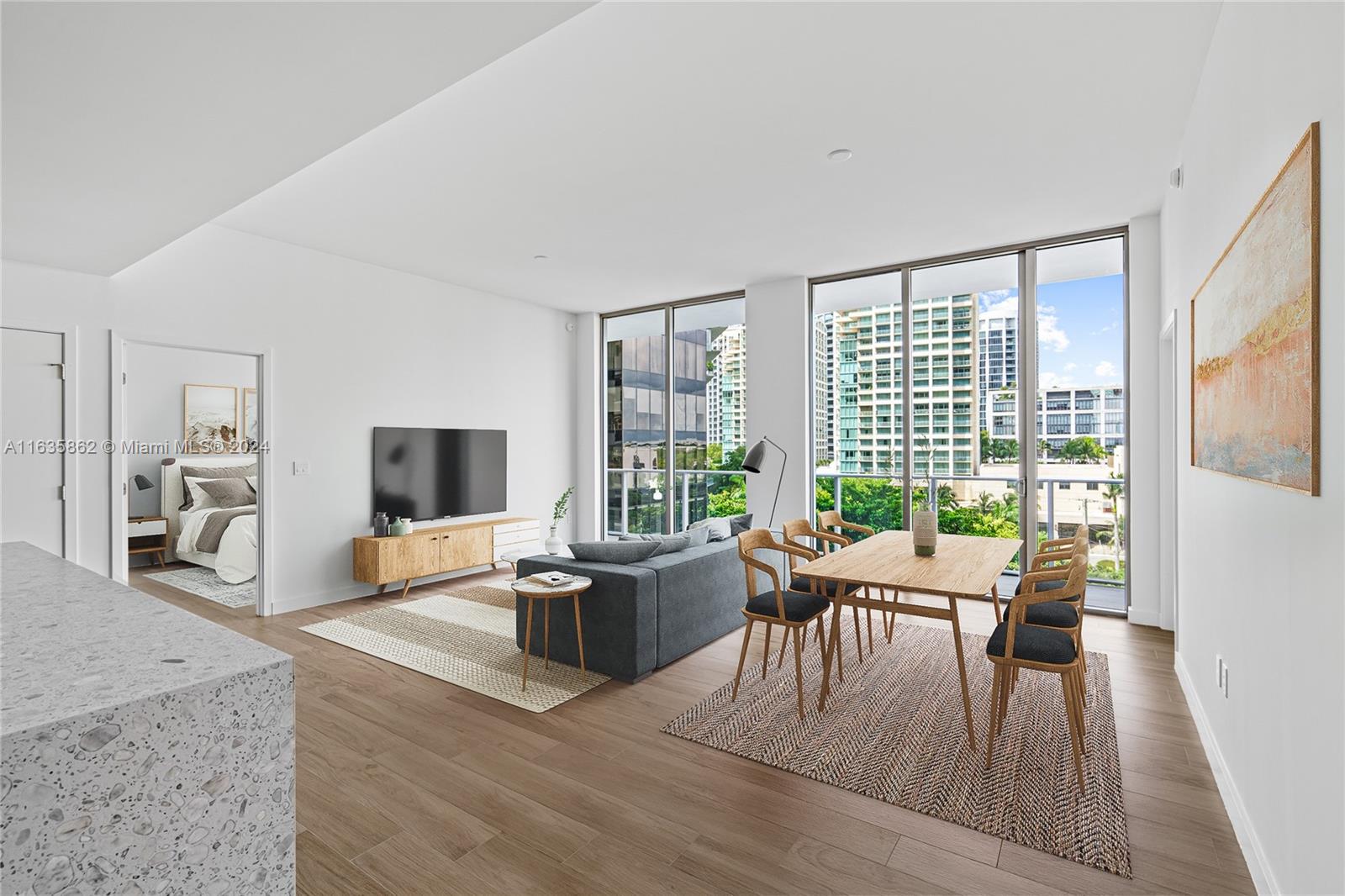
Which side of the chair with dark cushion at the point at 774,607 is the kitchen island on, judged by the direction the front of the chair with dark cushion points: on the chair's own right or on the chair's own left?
on the chair's own right

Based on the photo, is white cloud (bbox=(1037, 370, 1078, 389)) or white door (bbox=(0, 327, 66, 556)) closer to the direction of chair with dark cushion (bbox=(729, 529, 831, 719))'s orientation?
the white cloud

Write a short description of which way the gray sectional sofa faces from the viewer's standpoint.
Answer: facing away from the viewer and to the left of the viewer

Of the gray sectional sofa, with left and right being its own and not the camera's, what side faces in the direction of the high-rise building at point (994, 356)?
right

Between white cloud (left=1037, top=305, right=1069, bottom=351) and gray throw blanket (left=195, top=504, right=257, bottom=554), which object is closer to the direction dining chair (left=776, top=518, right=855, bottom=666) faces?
the white cloud

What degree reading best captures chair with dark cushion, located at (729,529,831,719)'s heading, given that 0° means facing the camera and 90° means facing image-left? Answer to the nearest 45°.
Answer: approximately 315°

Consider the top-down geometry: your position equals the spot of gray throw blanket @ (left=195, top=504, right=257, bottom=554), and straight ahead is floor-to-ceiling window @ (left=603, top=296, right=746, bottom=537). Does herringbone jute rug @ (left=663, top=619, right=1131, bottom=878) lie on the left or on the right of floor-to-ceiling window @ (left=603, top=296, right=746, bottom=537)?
right

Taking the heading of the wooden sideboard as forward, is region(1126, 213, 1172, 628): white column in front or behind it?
in front

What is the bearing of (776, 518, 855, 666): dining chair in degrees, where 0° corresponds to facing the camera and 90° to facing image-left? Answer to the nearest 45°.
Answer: approximately 315°

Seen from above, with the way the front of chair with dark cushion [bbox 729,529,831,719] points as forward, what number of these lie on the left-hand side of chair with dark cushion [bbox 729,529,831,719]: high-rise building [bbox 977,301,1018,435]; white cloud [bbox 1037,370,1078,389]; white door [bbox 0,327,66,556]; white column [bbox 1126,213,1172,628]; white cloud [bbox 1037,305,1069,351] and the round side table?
4

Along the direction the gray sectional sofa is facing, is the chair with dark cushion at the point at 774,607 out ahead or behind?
behind

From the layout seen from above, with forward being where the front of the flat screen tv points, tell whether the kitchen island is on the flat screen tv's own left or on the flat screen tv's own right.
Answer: on the flat screen tv's own right

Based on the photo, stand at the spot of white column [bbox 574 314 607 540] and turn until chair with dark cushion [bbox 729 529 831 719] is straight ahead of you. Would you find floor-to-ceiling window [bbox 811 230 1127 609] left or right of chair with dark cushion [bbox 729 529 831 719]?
left

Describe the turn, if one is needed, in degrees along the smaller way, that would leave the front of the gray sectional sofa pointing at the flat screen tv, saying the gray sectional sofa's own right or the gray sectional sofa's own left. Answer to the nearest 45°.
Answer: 0° — it already faces it

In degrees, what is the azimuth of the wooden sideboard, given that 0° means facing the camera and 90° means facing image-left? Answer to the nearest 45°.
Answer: approximately 315°

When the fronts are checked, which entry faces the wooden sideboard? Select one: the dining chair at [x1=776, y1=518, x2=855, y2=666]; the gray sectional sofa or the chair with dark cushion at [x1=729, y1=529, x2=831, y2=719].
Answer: the gray sectional sofa

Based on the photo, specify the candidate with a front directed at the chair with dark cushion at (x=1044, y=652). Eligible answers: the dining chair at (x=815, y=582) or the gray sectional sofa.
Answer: the dining chair

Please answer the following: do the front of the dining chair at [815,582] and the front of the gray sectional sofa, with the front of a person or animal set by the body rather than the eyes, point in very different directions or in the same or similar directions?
very different directions
